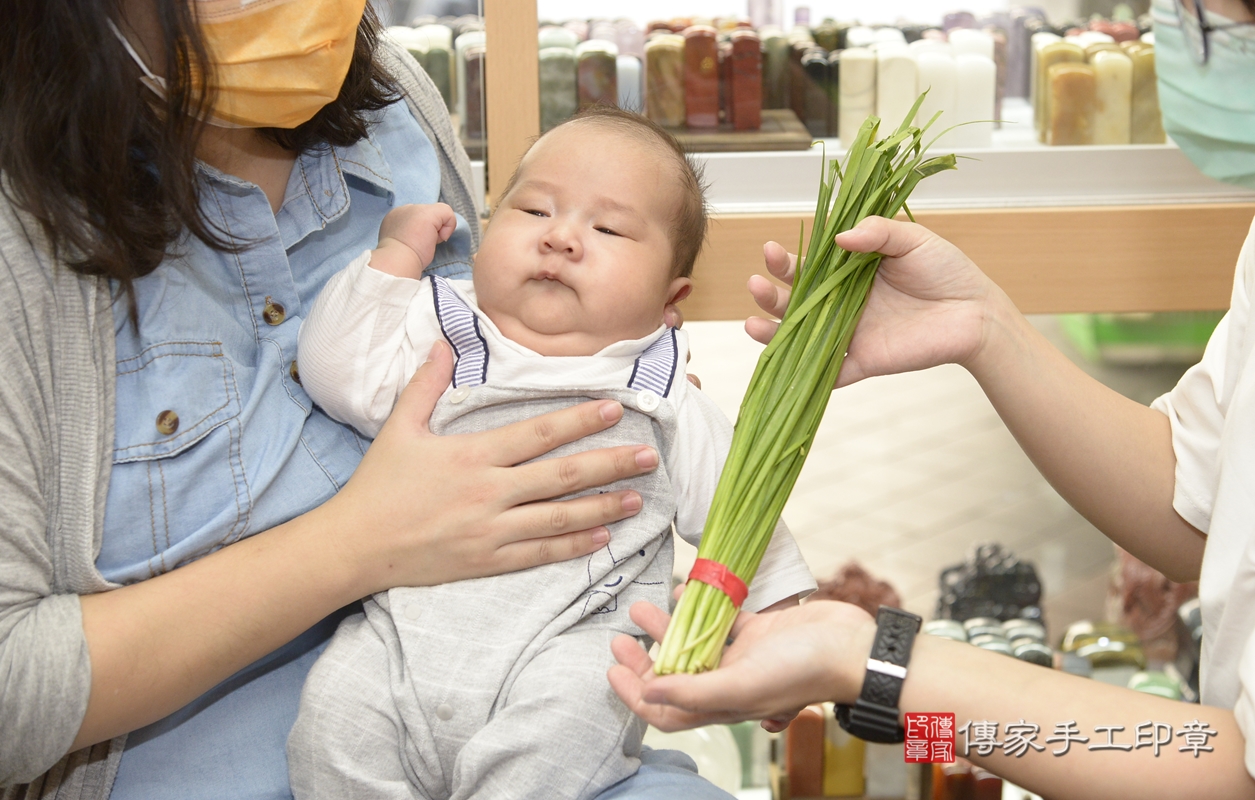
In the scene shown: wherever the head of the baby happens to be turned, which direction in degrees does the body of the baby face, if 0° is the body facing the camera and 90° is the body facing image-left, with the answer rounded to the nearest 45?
approximately 0°

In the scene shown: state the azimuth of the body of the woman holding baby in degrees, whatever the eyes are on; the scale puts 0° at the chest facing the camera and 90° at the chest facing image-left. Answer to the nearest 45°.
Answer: approximately 315°

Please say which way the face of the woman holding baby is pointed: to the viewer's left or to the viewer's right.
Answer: to the viewer's right
